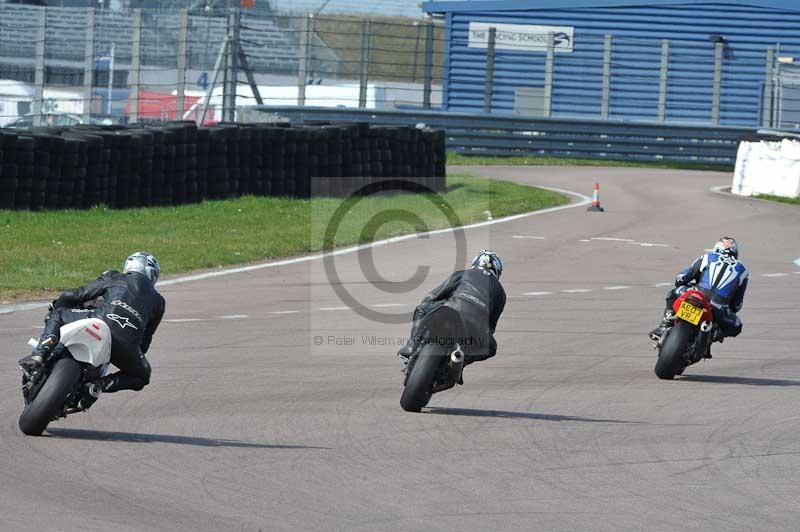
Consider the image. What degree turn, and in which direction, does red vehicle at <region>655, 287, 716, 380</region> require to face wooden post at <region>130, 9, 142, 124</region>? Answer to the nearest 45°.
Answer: approximately 45° to its left

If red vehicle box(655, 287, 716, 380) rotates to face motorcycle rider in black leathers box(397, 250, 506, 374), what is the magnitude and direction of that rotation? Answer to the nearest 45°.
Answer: approximately 135° to its left

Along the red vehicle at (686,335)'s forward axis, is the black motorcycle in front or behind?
behind

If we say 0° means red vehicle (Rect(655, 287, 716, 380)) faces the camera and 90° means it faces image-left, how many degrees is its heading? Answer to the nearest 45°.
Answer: approximately 180°

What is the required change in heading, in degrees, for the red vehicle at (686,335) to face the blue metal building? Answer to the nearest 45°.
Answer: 0° — it already faces it

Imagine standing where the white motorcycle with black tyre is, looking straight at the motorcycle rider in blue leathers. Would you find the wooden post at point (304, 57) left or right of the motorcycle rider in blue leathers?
left

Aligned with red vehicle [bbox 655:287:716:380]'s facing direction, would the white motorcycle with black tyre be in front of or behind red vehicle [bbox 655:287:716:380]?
behind

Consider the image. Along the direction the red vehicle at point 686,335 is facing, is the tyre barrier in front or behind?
in front

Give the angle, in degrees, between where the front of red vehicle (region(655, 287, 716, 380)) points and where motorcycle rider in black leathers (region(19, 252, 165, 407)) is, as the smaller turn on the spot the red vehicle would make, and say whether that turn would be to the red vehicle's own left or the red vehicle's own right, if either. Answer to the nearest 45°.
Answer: approximately 135° to the red vehicle's own left
